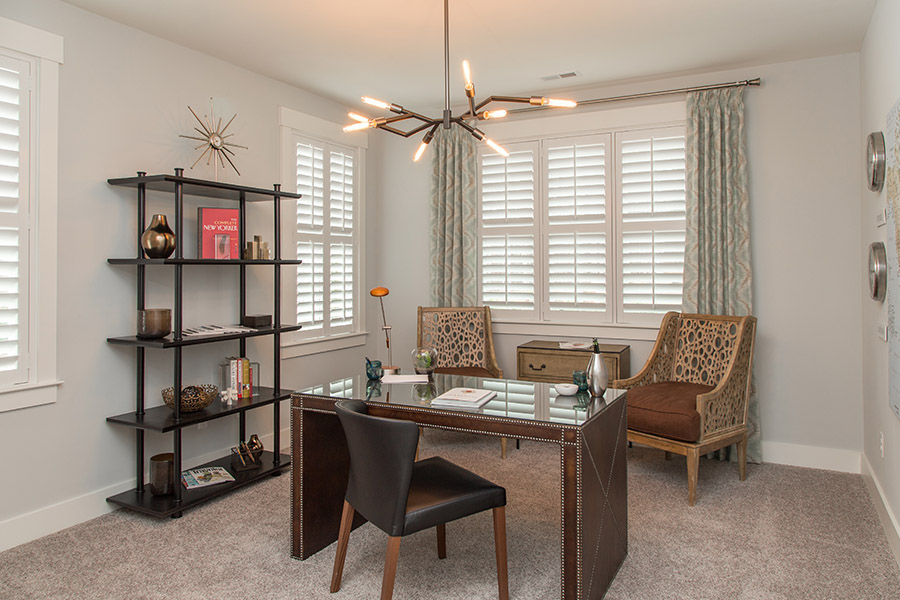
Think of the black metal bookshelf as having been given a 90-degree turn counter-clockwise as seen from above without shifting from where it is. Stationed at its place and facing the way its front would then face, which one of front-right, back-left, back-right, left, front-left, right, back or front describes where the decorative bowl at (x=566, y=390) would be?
right

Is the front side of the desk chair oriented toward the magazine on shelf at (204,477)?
no

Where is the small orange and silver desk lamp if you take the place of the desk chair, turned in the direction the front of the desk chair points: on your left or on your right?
on your left

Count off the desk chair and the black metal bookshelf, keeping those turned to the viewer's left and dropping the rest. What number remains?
0

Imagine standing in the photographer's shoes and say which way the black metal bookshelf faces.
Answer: facing the viewer and to the right of the viewer

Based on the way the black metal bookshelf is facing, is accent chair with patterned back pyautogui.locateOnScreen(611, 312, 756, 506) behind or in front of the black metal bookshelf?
in front

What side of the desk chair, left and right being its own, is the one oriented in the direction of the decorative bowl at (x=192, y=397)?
left

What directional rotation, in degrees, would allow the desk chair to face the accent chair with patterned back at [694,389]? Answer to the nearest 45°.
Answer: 0° — it already faces it

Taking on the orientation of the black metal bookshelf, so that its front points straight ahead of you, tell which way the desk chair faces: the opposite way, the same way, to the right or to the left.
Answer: to the left

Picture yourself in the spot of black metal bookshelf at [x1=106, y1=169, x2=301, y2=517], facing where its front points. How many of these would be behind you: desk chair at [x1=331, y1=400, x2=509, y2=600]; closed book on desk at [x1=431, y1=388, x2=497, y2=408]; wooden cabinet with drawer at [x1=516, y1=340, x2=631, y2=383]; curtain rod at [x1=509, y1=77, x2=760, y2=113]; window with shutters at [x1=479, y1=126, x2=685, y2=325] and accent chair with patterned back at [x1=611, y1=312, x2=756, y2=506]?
0

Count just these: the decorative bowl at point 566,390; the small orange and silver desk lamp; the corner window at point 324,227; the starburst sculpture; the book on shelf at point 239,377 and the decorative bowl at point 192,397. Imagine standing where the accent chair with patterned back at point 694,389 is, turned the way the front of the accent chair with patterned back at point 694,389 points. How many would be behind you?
0

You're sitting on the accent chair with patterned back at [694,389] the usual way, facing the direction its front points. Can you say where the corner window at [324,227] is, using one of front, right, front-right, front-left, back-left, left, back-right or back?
front-right

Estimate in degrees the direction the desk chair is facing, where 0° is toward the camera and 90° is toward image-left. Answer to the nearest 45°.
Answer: approximately 225°

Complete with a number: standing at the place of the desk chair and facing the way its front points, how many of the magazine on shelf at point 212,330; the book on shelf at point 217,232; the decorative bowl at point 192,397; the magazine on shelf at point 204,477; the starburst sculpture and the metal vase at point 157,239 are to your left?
6

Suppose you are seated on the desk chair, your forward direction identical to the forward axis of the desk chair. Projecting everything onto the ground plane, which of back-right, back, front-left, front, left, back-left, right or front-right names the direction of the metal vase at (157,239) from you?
left

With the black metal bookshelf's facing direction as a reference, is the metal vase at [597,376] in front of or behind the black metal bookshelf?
in front

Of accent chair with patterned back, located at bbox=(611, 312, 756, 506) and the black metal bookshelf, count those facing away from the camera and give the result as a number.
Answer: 0

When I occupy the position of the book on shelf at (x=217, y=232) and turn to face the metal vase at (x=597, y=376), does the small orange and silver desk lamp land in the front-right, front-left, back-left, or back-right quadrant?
front-left

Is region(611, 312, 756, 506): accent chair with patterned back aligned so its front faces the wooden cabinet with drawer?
no
